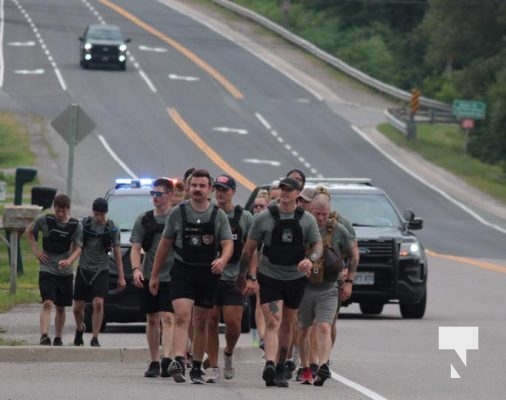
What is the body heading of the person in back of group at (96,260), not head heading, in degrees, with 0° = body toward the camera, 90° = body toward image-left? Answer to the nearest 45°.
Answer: approximately 0°

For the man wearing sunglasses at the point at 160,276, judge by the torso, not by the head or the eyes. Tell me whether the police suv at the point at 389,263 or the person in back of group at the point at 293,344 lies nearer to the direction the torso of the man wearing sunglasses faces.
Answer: the person in back of group

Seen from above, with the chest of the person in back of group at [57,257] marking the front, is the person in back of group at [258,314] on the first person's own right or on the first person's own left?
on the first person's own left

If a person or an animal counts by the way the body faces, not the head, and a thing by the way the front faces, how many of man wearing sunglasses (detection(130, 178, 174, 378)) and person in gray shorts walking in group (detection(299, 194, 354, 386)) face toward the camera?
2

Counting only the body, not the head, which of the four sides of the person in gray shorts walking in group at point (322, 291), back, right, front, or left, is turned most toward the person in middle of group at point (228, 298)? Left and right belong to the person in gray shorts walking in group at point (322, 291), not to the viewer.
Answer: right

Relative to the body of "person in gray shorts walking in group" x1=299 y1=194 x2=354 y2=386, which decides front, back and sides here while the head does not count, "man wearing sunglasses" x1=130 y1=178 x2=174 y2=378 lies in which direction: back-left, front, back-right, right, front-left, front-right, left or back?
right

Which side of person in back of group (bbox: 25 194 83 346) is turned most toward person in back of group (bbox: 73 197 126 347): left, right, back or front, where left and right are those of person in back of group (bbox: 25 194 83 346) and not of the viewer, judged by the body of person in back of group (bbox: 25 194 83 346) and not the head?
left

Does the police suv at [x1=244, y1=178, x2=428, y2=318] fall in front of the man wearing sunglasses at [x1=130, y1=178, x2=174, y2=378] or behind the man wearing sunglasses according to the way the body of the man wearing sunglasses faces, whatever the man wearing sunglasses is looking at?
behind

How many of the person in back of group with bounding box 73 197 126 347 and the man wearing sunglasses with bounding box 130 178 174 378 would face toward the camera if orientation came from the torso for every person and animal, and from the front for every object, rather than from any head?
2
